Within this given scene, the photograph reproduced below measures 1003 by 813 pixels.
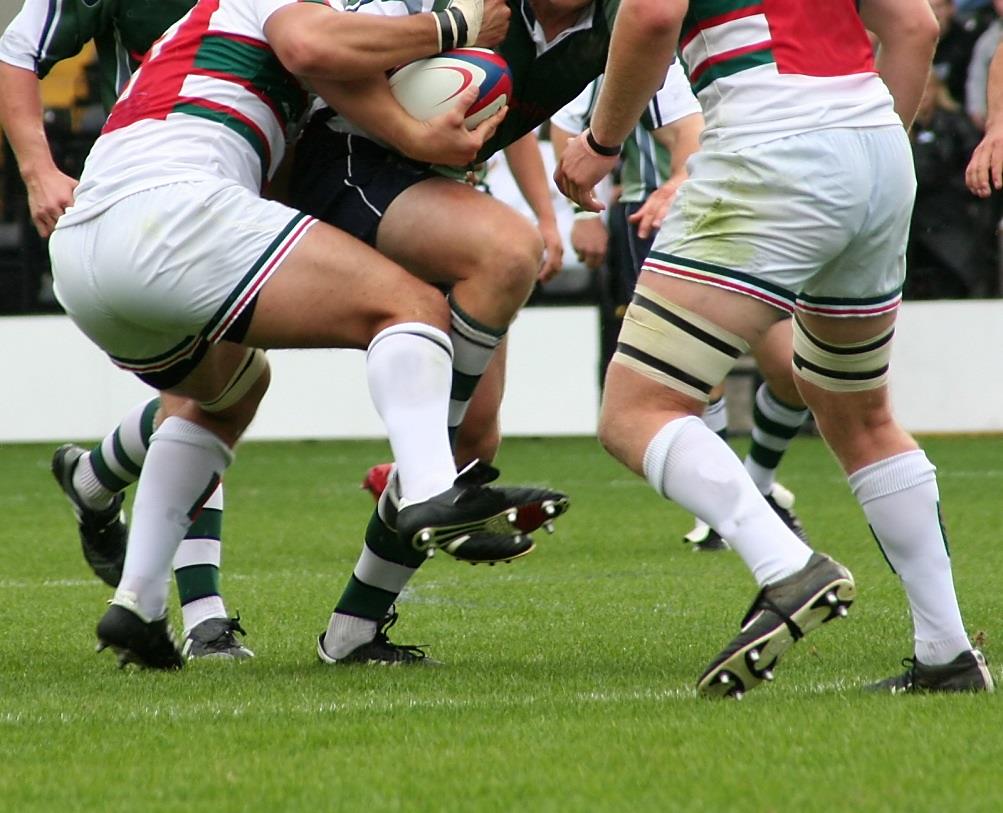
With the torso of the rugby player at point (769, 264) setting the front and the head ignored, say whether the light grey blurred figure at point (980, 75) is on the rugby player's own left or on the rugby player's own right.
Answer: on the rugby player's own right

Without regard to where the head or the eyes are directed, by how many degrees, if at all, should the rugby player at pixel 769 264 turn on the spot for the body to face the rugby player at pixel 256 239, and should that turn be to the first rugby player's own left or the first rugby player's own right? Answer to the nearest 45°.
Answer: approximately 45° to the first rugby player's own left

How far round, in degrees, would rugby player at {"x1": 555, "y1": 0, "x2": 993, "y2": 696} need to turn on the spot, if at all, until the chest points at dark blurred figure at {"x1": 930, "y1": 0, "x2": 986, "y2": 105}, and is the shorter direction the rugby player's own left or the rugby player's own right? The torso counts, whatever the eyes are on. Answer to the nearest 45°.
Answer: approximately 45° to the rugby player's own right

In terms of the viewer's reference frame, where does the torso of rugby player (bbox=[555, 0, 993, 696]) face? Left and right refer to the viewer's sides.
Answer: facing away from the viewer and to the left of the viewer
